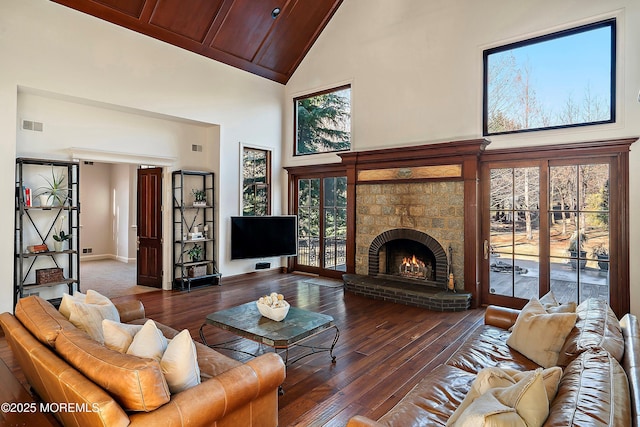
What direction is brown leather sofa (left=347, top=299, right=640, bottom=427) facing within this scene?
to the viewer's left

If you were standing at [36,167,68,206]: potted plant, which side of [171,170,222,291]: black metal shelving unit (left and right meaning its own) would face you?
right

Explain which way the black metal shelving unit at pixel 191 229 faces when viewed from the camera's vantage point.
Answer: facing the viewer and to the right of the viewer

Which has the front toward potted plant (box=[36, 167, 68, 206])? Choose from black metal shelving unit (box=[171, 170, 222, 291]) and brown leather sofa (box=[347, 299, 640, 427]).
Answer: the brown leather sofa

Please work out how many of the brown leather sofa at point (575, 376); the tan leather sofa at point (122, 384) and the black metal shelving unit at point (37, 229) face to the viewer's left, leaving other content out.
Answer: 1

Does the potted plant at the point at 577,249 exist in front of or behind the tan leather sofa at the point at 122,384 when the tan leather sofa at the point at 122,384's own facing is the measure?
in front

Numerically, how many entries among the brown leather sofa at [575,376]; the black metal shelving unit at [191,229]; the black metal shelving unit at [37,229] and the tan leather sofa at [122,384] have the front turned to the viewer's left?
1

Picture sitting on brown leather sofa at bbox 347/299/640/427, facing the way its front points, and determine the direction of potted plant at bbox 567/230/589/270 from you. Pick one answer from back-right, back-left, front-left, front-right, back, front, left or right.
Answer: right

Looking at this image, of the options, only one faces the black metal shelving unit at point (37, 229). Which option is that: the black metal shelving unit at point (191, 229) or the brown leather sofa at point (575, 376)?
the brown leather sofa

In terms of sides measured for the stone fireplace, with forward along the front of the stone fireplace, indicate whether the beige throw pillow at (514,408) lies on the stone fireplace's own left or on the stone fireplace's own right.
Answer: on the stone fireplace's own left

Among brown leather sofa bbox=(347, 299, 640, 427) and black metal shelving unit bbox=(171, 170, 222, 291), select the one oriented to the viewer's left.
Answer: the brown leather sofa

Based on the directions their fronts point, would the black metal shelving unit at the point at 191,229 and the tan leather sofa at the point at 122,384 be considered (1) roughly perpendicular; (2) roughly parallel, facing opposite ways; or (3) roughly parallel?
roughly perpendicular

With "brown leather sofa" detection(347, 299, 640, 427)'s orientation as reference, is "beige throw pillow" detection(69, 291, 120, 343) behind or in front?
in front

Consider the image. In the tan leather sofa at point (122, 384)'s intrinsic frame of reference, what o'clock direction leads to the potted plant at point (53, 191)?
The potted plant is roughly at 10 o'clock from the tan leather sofa.

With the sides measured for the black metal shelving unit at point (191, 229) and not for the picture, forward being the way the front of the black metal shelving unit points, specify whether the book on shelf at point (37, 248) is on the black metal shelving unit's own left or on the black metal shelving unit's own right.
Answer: on the black metal shelving unit's own right
